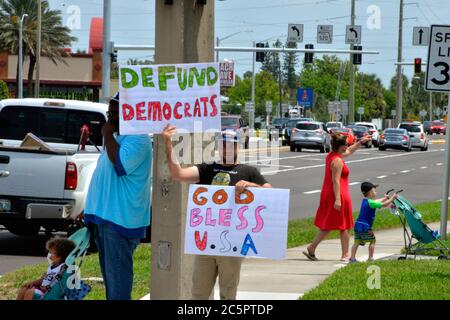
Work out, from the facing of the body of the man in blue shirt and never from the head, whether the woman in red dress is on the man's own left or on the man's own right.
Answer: on the man's own right

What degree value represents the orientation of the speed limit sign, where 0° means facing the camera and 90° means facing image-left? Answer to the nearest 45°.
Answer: approximately 0°
